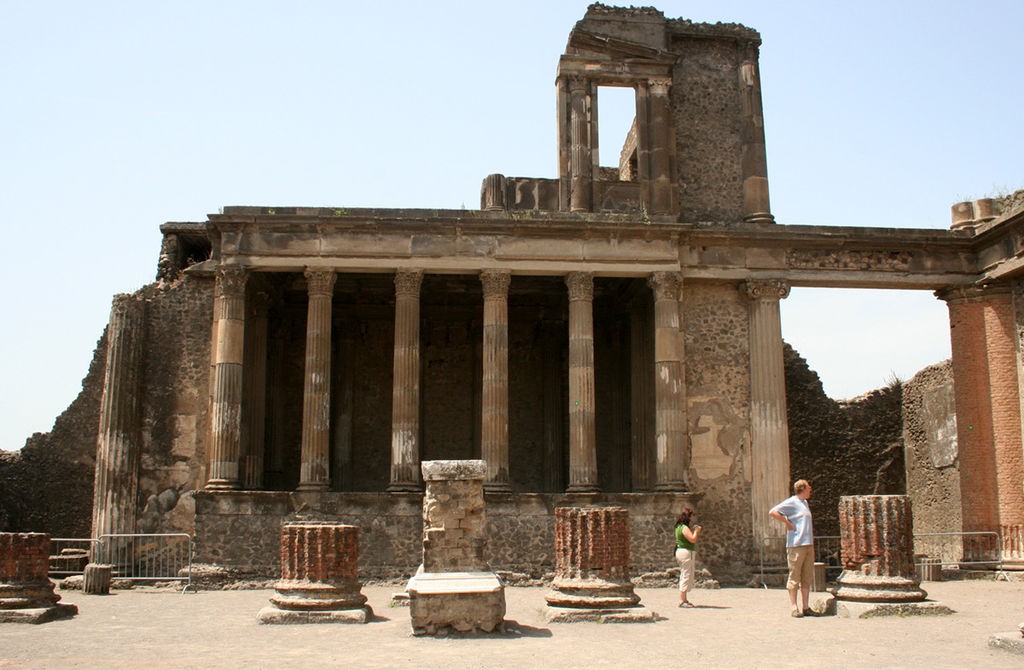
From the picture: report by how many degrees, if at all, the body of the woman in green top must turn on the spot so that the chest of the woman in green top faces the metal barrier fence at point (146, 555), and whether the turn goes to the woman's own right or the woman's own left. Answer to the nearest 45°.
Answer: approximately 180°

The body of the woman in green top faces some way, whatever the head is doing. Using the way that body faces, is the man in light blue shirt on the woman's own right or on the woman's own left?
on the woman's own right

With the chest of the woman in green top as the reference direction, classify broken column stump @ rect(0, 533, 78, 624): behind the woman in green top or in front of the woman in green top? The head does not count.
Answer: behind

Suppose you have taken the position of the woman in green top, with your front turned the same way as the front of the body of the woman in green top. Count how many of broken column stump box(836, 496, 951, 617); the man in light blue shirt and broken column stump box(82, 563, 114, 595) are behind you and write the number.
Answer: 1

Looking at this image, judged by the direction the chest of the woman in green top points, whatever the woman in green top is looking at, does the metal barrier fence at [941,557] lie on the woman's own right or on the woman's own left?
on the woman's own left

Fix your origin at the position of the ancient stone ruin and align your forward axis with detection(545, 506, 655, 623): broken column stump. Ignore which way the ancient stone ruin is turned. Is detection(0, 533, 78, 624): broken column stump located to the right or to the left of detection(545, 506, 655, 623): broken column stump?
right

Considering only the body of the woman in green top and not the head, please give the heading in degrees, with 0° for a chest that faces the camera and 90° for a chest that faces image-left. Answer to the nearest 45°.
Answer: approximately 270°

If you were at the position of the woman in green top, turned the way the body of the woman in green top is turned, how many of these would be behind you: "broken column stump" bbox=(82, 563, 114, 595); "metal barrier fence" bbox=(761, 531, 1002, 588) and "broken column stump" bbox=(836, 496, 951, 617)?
1
